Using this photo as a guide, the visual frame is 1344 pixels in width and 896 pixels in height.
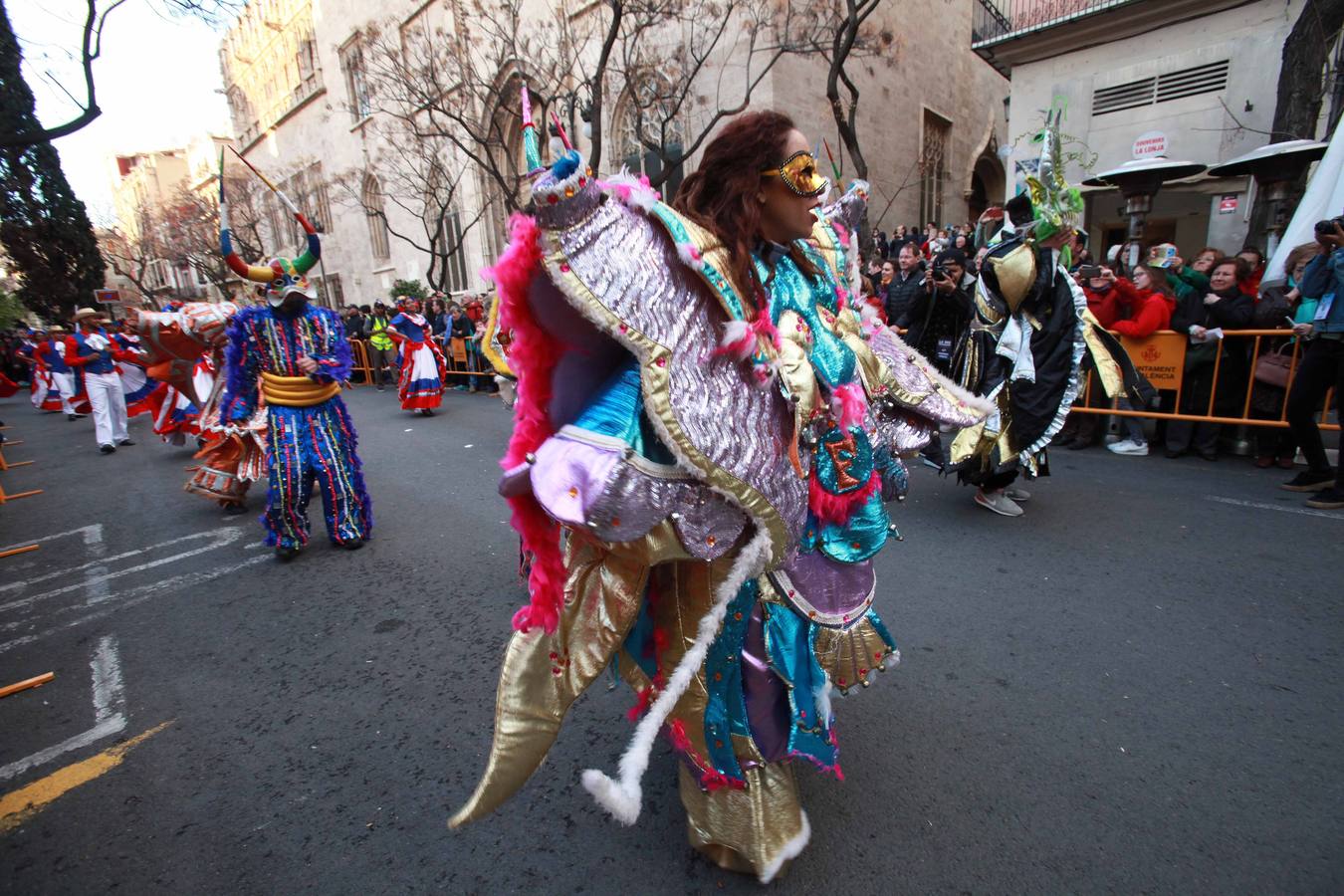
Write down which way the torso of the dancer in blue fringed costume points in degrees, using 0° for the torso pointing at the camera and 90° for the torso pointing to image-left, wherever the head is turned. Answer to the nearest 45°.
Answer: approximately 0°

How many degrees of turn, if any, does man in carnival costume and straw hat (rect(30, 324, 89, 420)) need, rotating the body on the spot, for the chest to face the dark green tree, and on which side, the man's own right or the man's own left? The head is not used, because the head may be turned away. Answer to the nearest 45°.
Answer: approximately 135° to the man's own left

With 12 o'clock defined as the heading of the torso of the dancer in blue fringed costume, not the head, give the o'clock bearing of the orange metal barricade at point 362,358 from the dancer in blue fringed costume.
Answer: The orange metal barricade is roughly at 6 o'clock from the dancer in blue fringed costume.

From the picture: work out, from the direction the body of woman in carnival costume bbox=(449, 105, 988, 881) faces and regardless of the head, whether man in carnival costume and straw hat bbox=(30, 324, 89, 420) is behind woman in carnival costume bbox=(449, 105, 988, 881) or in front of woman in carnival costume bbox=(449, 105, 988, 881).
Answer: behind

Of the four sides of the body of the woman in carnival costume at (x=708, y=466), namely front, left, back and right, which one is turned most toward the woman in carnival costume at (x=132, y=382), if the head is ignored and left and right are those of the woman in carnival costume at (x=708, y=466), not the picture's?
back

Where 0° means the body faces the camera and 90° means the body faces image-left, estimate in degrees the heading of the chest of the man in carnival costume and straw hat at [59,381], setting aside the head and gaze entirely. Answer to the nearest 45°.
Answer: approximately 315°

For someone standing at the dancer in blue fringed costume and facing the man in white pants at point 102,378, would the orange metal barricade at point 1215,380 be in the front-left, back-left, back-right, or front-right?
back-right

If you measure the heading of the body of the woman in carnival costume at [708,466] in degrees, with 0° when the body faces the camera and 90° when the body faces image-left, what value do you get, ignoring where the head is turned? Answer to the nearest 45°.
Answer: approximately 315°

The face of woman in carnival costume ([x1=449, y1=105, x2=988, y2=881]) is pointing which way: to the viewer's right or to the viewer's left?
to the viewer's right

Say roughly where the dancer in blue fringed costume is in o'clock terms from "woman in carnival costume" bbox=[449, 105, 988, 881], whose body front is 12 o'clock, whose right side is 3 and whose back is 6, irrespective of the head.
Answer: The dancer in blue fringed costume is roughly at 6 o'clock from the woman in carnival costume.

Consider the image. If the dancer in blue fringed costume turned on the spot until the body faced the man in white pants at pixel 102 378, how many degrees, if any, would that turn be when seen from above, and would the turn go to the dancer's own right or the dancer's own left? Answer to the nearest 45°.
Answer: approximately 180°

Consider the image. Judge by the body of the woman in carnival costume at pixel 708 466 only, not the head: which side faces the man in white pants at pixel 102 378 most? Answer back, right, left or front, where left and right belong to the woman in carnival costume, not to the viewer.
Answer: back
